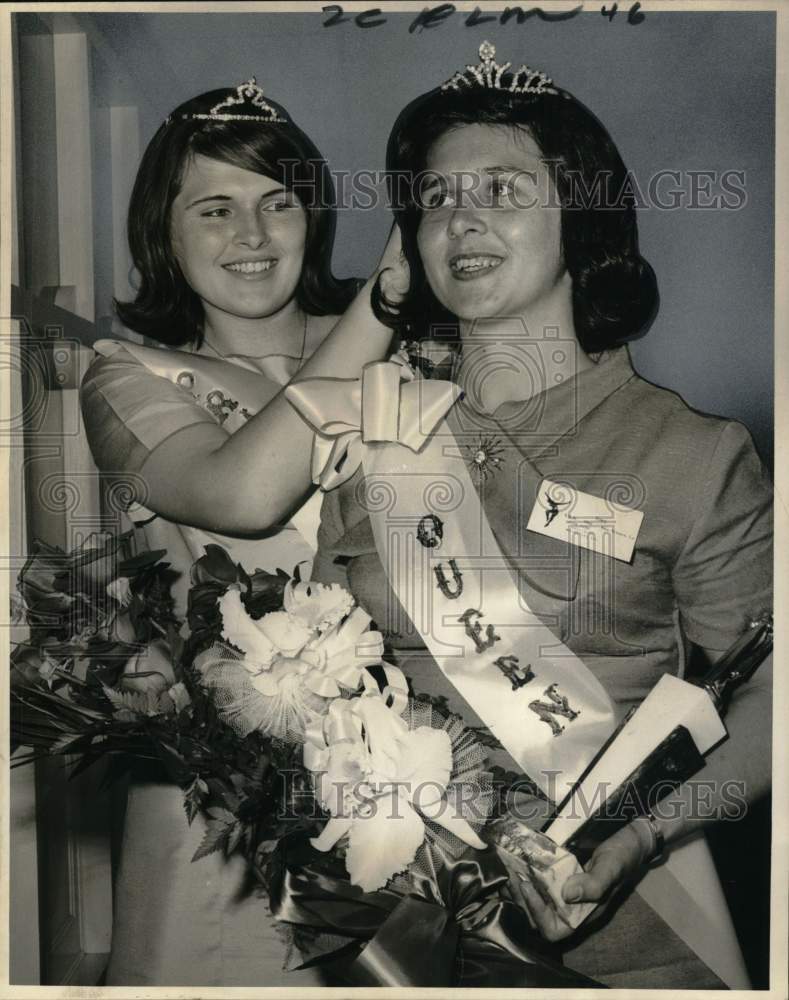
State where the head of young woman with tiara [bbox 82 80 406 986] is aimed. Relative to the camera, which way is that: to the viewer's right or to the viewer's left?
to the viewer's right

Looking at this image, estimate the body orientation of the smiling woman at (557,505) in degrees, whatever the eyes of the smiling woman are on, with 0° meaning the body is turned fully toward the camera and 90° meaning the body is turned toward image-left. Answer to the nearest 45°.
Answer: approximately 45°

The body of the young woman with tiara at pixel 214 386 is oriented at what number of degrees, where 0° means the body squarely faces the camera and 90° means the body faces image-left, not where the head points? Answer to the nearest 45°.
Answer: approximately 315°
